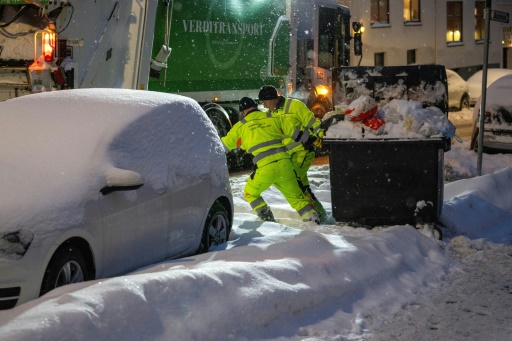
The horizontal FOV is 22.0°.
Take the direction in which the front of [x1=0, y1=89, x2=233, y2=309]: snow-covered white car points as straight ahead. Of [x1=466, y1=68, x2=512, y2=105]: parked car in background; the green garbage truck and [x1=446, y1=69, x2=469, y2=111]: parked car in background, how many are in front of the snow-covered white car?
0

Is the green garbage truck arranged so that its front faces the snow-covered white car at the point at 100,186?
no

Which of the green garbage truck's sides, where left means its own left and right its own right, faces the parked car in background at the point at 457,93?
front

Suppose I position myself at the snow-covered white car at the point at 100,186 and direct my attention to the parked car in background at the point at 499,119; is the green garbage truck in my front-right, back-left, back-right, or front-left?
front-left

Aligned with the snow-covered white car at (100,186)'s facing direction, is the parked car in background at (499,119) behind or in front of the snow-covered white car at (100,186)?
behind

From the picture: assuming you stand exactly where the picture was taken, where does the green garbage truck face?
facing away from the viewer and to the right of the viewer

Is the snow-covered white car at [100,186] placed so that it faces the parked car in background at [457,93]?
no

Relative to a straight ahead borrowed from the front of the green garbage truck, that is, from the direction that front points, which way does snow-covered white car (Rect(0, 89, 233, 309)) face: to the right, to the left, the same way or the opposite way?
the opposite way

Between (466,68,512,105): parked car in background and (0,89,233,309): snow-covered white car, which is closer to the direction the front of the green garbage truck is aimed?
the parked car in background
